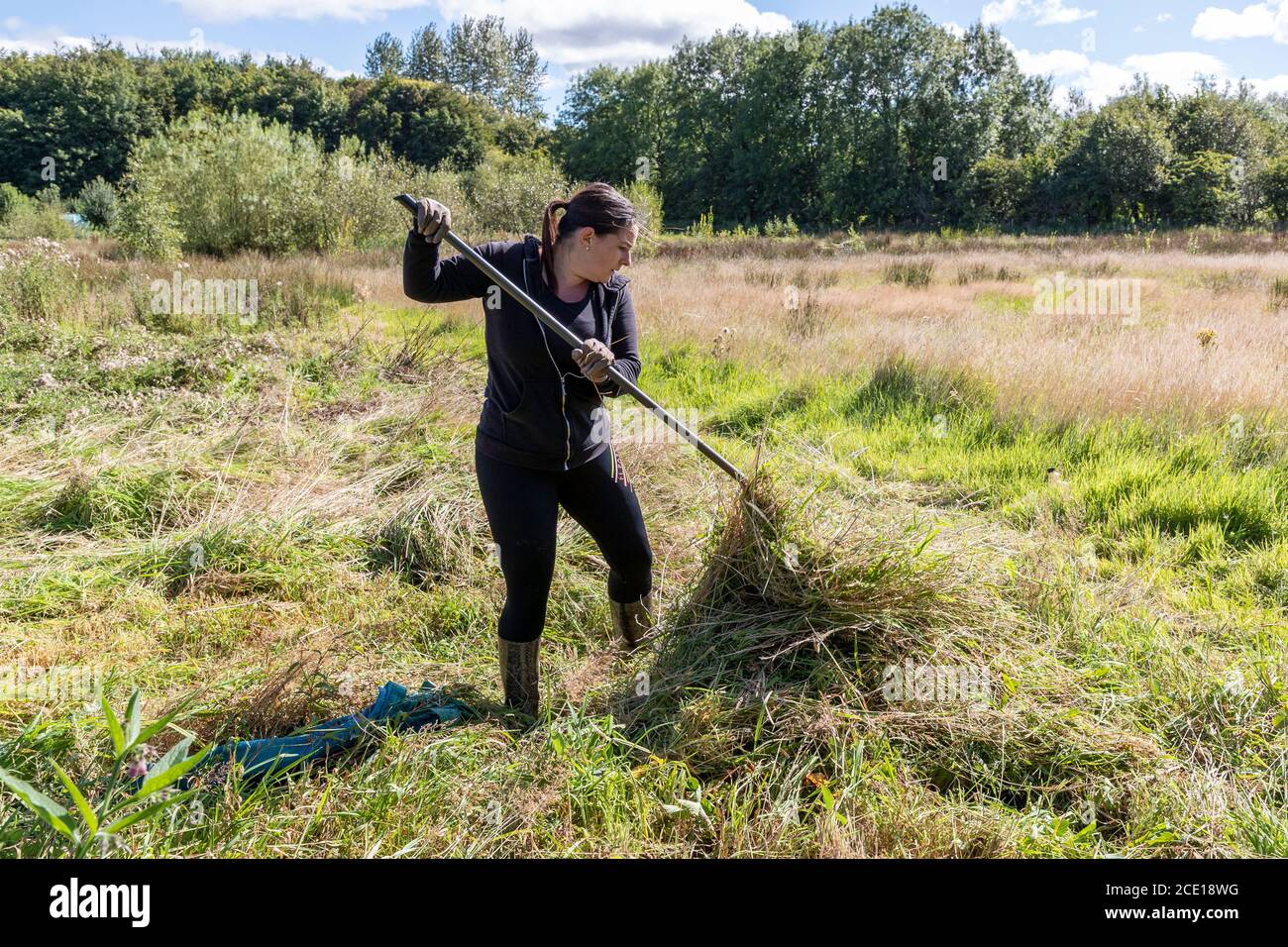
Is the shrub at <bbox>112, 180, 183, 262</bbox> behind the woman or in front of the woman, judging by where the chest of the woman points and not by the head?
behind

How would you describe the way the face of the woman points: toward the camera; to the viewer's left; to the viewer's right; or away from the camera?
to the viewer's right

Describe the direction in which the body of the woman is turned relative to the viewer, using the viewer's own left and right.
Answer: facing the viewer and to the right of the viewer

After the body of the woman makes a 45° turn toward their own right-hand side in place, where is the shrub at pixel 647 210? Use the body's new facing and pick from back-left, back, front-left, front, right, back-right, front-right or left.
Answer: back

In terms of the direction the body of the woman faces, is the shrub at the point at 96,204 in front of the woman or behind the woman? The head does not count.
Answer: behind

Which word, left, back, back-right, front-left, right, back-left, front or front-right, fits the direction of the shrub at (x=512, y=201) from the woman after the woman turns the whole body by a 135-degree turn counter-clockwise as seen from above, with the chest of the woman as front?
front

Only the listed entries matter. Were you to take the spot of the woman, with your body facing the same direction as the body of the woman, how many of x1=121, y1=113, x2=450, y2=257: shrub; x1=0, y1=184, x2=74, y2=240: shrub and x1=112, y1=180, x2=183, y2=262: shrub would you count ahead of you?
0

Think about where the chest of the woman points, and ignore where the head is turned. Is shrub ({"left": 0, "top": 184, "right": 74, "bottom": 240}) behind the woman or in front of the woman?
behind

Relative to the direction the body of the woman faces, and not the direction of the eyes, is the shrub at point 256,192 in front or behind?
behind
